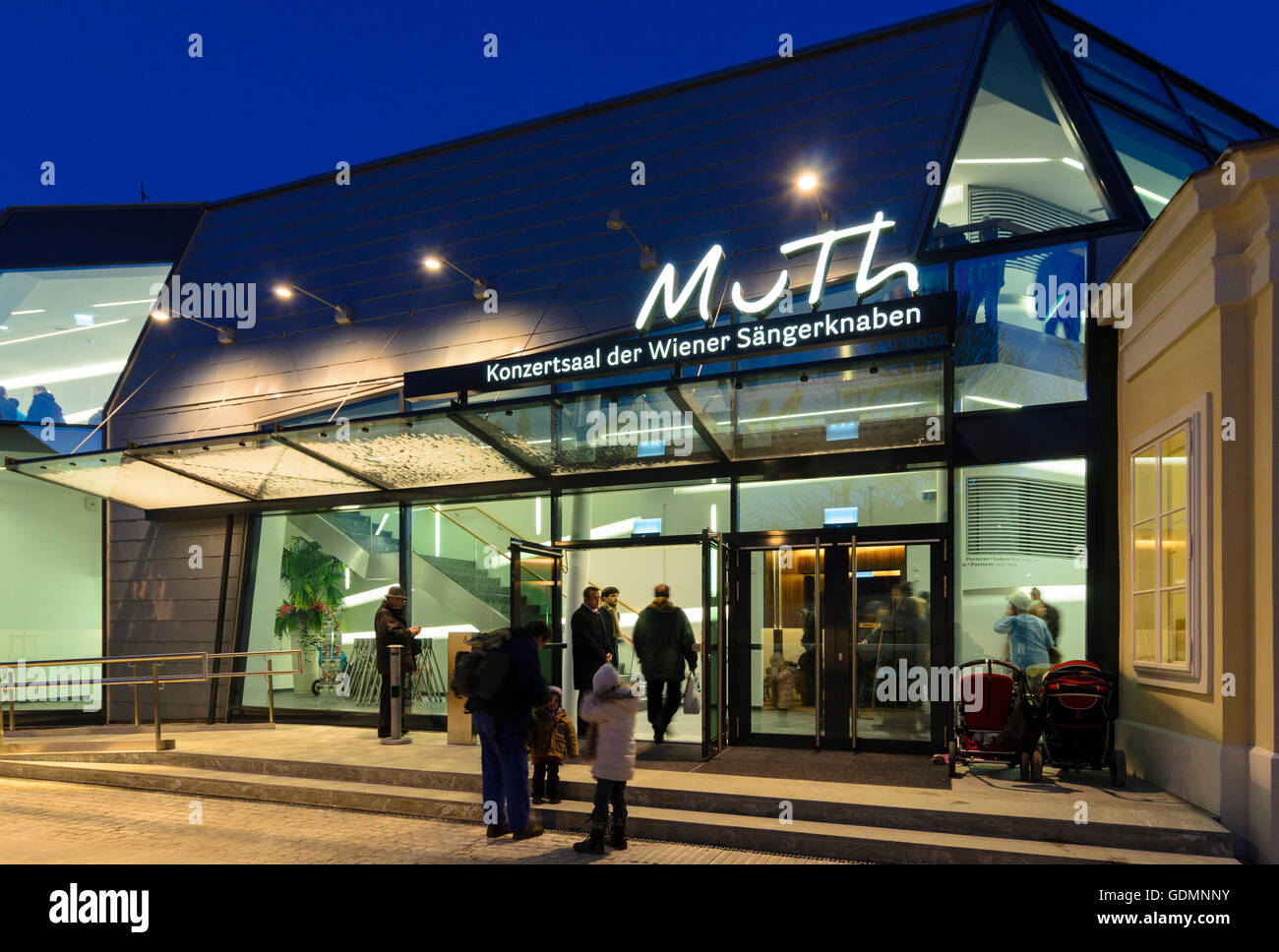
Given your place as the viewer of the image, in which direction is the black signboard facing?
facing the viewer and to the left of the viewer

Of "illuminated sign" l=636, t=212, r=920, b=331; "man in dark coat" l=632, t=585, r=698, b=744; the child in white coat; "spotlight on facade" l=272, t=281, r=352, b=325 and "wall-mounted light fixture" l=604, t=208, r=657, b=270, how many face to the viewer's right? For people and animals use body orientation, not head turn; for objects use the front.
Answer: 0

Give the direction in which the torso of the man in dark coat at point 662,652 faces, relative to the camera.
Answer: away from the camera

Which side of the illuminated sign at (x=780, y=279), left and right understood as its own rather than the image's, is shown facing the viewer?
front

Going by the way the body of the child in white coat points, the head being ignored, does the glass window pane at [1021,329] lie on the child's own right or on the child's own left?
on the child's own right

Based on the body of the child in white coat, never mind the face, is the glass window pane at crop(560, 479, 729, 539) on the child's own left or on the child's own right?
on the child's own right
